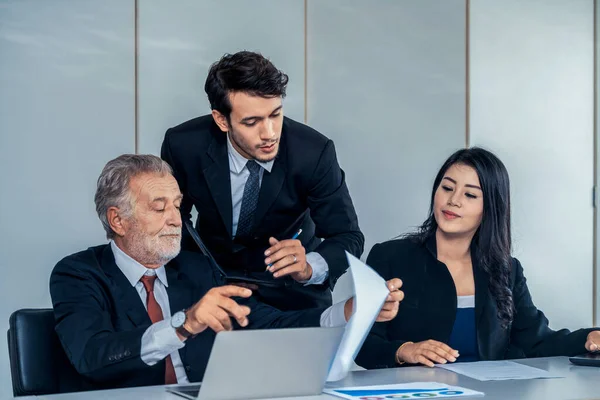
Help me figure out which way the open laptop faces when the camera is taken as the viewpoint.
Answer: facing away from the viewer and to the left of the viewer

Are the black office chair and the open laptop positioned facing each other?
yes

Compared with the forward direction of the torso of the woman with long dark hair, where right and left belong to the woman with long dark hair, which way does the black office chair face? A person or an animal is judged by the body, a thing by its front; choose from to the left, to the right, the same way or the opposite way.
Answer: to the left

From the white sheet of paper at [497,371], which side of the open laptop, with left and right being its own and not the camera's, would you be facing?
right

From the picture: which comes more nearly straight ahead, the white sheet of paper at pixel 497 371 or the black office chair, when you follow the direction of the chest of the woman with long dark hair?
the white sheet of paper

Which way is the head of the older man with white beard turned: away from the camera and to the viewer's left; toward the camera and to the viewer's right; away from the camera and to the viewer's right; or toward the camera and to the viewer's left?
toward the camera and to the viewer's right

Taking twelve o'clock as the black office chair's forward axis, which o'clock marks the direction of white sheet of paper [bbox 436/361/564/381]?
The white sheet of paper is roughly at 11 o'clock from the black office chair.

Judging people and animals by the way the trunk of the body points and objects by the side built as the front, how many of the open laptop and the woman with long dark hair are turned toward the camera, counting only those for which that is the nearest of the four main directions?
1

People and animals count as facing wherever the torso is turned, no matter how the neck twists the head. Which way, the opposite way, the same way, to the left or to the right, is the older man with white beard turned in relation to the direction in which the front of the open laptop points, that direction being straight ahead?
the opposite way
